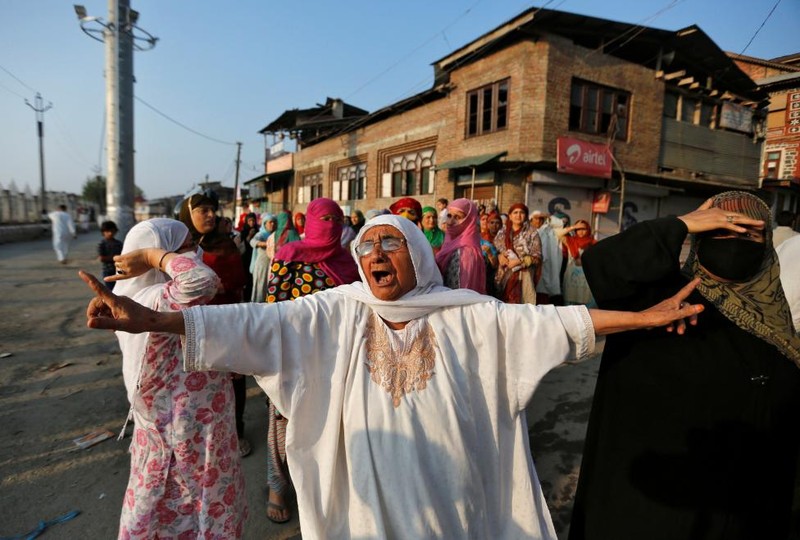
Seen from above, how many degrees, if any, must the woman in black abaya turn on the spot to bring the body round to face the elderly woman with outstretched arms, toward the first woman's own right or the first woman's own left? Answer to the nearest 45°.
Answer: approximately 45° to the first woman's own right

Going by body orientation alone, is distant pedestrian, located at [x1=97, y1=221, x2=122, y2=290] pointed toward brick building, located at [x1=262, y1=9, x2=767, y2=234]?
no

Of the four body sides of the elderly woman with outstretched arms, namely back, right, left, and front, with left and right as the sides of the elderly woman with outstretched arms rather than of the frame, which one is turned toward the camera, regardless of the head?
front

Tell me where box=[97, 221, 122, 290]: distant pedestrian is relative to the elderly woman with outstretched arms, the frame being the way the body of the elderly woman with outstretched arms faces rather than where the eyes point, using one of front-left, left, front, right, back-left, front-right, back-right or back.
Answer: back-right

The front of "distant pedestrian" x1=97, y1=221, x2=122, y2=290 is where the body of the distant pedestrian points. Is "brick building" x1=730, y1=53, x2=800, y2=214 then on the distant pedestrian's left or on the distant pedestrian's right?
on the distant pedestrian's left

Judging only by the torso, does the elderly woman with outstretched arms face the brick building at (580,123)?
no

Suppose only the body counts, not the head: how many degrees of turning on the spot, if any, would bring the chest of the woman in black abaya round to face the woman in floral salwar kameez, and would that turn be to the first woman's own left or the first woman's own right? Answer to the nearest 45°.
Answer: approximately 45° to the first woman's own right

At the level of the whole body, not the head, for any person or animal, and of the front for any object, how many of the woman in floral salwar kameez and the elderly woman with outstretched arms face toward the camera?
1

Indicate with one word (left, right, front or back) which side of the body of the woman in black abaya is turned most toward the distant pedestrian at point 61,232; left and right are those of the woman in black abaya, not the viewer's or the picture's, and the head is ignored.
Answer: right

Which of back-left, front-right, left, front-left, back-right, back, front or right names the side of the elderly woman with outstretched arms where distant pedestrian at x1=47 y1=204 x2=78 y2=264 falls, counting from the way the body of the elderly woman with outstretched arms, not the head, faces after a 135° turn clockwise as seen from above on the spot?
front

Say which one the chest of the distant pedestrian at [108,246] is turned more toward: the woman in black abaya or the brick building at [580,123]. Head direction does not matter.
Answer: the woman in black abaya

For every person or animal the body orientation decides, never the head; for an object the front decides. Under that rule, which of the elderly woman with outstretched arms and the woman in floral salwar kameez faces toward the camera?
the elderly woman with outstretched arms

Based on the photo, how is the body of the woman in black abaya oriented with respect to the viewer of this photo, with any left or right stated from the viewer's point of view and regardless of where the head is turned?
facing the viewer
